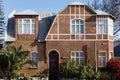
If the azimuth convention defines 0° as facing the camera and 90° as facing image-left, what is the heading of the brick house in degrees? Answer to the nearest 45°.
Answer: approximately 0°
